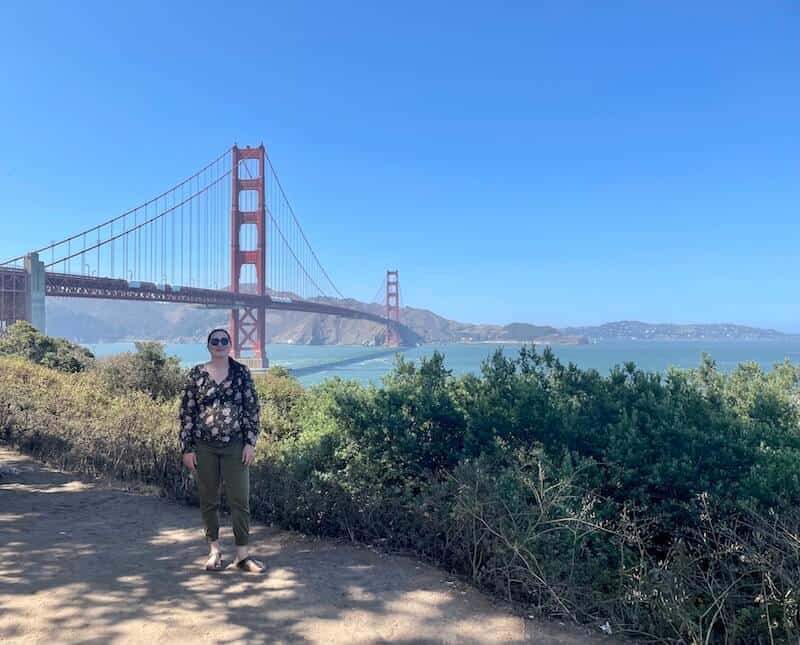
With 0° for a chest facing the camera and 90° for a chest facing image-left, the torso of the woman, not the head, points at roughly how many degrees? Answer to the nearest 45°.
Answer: approximately 0°

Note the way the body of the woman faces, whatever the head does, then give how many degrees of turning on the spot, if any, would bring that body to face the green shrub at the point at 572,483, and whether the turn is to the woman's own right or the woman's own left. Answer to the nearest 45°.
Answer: approximately 90° to the woman's own left

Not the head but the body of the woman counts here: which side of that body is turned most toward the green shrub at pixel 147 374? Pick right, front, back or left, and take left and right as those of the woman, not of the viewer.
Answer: back

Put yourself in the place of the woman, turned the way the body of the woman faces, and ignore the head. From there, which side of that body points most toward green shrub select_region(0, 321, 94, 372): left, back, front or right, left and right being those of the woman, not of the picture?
back
